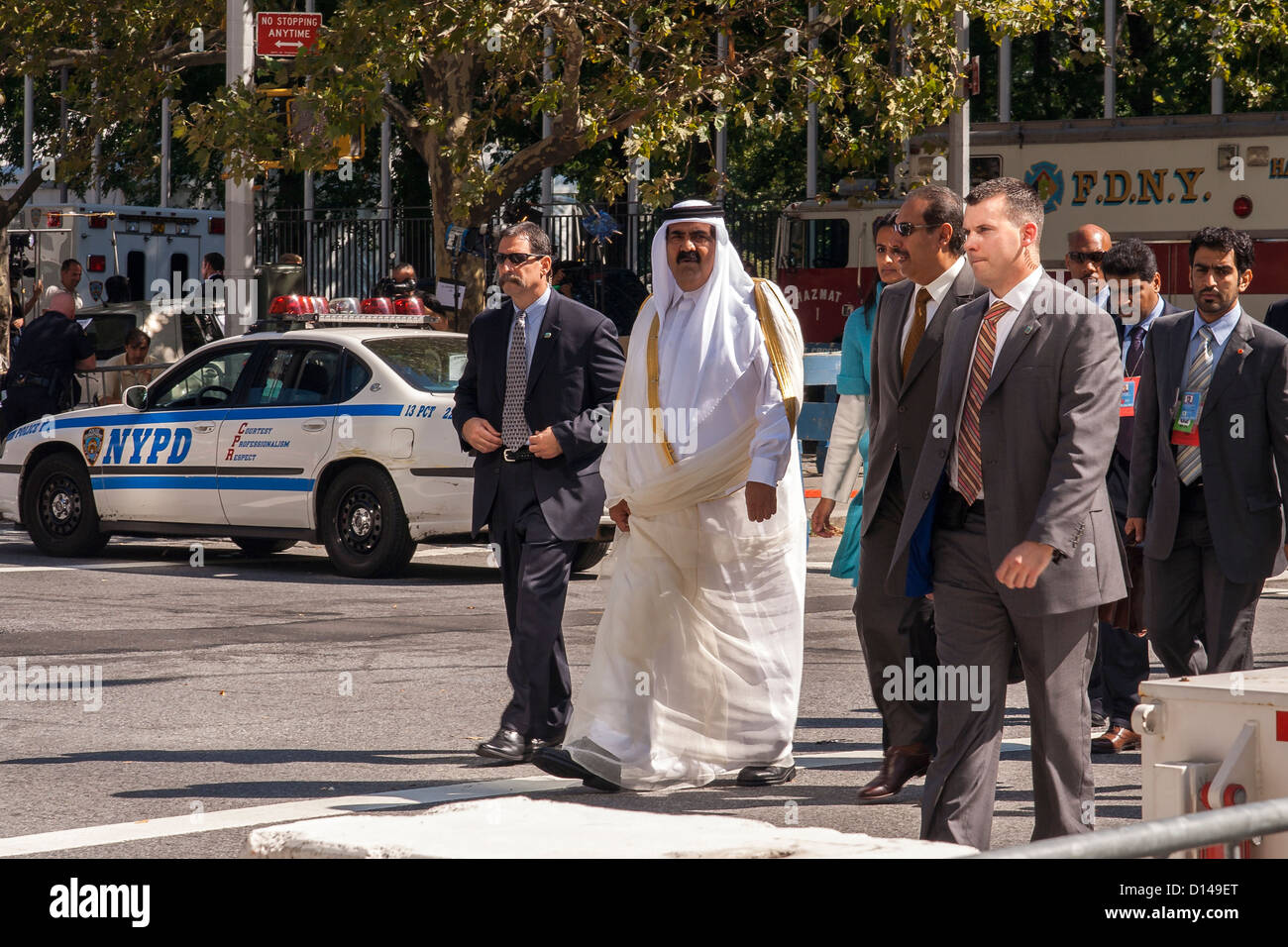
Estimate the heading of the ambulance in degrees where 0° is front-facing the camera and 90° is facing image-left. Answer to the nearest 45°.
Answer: approximately 135°

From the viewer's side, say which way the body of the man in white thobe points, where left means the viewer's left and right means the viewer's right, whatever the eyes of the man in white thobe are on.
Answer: facing the viewer and to the left of the viewer

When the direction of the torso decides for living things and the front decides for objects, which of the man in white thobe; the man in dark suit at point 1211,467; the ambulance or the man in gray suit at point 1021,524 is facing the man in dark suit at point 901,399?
the man in dark suit at point 1211,467

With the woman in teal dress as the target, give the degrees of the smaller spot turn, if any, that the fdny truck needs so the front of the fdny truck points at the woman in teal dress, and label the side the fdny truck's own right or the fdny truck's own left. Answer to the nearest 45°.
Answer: approximately 90° to the fdny truck's own left

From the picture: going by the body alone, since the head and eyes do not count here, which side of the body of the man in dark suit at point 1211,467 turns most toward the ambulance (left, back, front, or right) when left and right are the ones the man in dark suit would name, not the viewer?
right

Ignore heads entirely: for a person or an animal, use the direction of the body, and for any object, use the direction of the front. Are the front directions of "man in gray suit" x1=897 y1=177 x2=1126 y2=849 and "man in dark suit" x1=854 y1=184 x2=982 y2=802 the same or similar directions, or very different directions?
same or similar directions

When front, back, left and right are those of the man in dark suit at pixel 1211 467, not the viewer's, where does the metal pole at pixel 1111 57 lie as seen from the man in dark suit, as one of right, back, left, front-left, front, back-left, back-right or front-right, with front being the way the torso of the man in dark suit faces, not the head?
back-right

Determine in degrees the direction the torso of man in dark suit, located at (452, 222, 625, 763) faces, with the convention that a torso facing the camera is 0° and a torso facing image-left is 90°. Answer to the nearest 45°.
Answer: approximately 45°

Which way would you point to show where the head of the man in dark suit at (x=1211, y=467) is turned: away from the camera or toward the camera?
toward the camera

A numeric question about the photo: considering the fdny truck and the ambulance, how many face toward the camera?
0

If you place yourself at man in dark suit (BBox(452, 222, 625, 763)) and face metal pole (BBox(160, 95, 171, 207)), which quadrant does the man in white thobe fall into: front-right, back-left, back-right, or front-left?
back-right

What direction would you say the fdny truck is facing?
to the viewer's left

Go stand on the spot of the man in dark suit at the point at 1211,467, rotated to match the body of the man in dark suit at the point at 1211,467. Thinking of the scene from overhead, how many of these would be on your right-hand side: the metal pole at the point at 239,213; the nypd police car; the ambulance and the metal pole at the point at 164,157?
4
